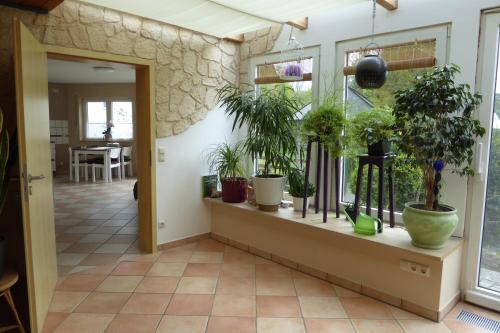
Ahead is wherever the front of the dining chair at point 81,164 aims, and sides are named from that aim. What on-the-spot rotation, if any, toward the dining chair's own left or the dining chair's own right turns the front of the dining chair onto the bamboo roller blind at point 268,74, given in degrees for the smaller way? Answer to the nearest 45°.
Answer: approximately 90° to the dining chair's own right

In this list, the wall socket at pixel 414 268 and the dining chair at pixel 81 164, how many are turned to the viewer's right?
1

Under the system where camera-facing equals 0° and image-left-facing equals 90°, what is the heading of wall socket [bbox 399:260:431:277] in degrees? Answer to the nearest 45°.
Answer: approximately 45°

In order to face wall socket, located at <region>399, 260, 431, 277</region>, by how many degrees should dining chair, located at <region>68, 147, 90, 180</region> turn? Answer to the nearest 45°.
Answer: approximately 90° to its right

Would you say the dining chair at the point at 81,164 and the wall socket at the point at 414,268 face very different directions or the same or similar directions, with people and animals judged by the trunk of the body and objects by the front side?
very different directions

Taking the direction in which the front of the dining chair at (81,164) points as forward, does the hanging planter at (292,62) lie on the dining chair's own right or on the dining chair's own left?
on the dining chair's own right

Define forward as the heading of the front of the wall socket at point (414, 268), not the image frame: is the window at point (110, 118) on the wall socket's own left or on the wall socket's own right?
on the wall socket's own right

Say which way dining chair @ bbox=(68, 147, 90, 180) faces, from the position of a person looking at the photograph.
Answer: facing to the right of the viewer

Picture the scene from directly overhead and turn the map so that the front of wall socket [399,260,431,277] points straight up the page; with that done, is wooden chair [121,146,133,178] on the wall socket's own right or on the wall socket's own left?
on the wall socket's own right

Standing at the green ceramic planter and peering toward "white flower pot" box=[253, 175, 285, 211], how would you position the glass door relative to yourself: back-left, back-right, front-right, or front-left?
back-right
